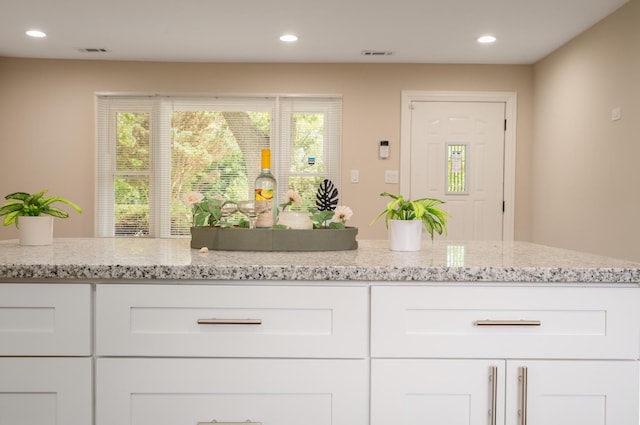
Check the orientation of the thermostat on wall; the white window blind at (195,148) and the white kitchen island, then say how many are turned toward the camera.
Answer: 3

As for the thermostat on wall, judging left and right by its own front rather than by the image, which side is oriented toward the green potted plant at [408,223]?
front

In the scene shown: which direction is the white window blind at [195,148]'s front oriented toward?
toward the camera

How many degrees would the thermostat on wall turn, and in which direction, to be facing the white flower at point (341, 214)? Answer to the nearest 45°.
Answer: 0° — it already faces it

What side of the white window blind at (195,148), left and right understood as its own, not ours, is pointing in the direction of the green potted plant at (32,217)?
front

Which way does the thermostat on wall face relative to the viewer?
toward the camera

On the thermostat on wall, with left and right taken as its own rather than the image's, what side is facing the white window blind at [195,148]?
right

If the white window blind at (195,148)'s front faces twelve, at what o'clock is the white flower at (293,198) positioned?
The white flower is roughly at 12 o'clock from the white window blind.

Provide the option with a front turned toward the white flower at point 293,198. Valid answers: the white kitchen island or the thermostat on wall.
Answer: the thermostat on wall

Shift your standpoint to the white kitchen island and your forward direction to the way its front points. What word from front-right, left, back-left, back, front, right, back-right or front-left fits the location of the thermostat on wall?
back

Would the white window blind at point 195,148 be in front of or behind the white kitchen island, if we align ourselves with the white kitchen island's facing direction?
behind

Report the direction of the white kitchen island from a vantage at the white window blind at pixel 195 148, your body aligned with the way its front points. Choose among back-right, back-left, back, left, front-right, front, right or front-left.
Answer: front
